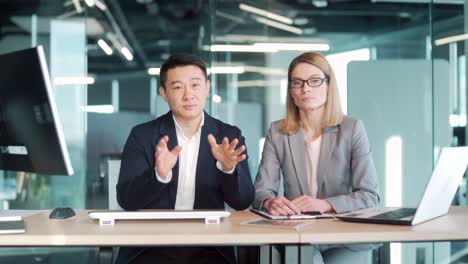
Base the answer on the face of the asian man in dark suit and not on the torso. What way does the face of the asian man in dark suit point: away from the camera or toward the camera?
toward the camera

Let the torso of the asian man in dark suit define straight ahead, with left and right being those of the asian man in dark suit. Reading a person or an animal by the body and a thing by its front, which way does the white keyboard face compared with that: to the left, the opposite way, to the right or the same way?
the opposite way

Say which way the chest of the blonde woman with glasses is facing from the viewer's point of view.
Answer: toward the camera

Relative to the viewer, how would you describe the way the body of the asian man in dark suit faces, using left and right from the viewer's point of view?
facing the viewer

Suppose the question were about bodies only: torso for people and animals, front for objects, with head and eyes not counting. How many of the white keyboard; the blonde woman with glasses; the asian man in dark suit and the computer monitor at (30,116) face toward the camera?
2

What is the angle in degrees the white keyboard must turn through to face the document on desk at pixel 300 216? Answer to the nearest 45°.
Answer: approximately 90° to its right

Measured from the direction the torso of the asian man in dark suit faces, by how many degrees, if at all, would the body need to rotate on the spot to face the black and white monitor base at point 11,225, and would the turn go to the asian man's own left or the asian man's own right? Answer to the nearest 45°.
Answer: approximately 45° to the asian man's own right

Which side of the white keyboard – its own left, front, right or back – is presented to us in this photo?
back

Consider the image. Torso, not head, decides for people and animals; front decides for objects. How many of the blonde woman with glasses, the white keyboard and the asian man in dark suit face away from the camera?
1

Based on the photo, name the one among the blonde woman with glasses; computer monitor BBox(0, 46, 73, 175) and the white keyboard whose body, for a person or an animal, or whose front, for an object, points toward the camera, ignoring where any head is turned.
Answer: the blonde woman with glasses

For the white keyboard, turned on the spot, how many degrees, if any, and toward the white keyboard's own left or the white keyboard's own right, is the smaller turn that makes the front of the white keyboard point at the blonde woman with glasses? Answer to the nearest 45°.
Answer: approximately 45° to the white keyboard's own right
